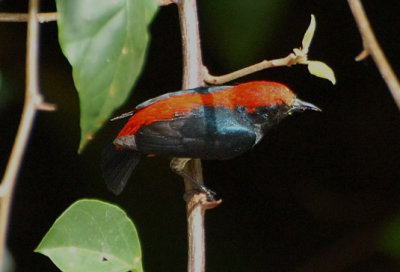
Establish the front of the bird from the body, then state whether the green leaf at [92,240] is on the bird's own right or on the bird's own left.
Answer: on the bird's own right

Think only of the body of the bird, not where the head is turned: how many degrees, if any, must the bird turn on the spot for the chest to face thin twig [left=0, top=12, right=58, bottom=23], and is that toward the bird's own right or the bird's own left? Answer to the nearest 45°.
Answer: approximately 135° to the bird's own right

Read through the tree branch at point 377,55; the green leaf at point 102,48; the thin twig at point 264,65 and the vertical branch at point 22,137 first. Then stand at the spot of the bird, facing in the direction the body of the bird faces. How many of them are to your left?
0

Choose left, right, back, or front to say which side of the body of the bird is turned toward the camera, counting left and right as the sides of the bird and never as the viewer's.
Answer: right

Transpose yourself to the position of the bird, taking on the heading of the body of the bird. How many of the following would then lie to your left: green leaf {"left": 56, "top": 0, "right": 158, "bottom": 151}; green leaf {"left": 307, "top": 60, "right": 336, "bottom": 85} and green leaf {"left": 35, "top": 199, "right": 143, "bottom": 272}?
0
